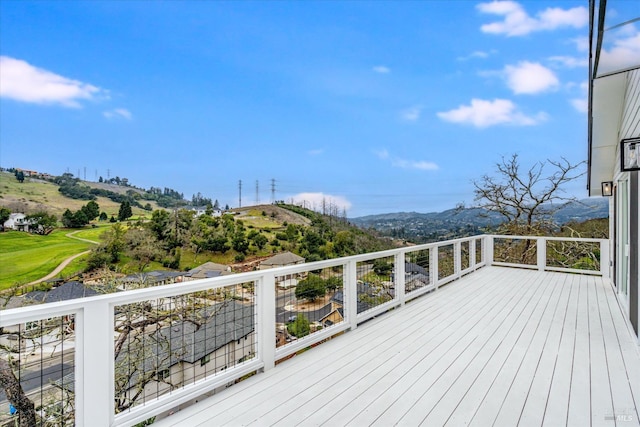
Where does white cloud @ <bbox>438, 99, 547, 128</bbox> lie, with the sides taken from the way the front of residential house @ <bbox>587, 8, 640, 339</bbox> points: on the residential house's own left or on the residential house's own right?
on the residential house's own right

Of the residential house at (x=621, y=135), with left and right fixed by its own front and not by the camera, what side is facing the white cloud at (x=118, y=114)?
front

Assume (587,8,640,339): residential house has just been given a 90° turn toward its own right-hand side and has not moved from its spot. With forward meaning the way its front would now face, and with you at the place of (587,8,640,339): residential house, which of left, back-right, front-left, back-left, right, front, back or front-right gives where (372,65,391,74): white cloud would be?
front-left

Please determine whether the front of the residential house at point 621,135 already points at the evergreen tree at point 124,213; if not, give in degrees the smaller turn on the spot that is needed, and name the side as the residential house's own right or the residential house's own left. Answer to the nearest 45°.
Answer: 0° — it already faces it

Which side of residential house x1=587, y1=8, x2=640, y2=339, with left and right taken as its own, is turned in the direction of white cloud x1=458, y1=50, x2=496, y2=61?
right

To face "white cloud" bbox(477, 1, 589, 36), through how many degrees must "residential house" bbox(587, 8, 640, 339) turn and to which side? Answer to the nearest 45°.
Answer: approximately 90° to its right

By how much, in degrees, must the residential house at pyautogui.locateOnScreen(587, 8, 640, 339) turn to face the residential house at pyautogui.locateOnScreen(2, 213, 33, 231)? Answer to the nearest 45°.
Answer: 0° — it already faces it

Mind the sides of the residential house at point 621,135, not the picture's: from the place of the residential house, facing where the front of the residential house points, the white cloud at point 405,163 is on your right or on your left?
on your right

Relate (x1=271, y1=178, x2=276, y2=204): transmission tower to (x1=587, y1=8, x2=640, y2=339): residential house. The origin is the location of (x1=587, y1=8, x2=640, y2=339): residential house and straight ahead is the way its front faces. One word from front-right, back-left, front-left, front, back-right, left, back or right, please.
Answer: front-right

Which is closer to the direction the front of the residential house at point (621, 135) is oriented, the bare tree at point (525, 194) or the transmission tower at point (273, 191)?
the transmission tower

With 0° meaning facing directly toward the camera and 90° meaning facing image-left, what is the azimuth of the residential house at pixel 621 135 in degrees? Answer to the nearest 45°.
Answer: approximately 90°
